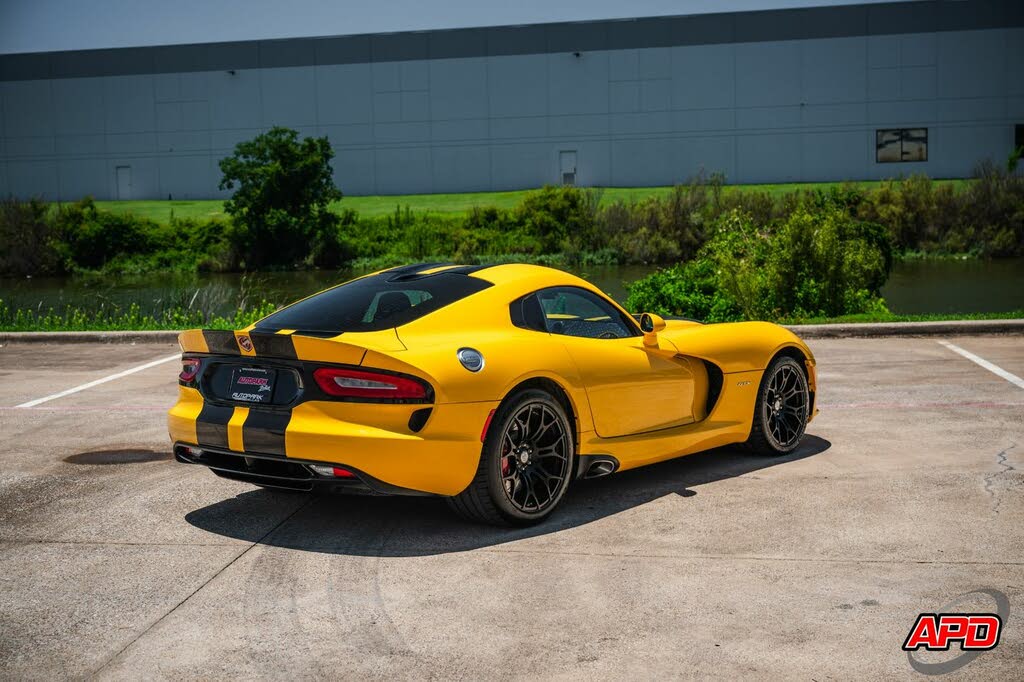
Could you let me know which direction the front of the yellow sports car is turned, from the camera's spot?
facing away from the viewer and to the right of the viewer

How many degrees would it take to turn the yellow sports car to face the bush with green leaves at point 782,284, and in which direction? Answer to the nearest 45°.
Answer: approximately 45° to its left
